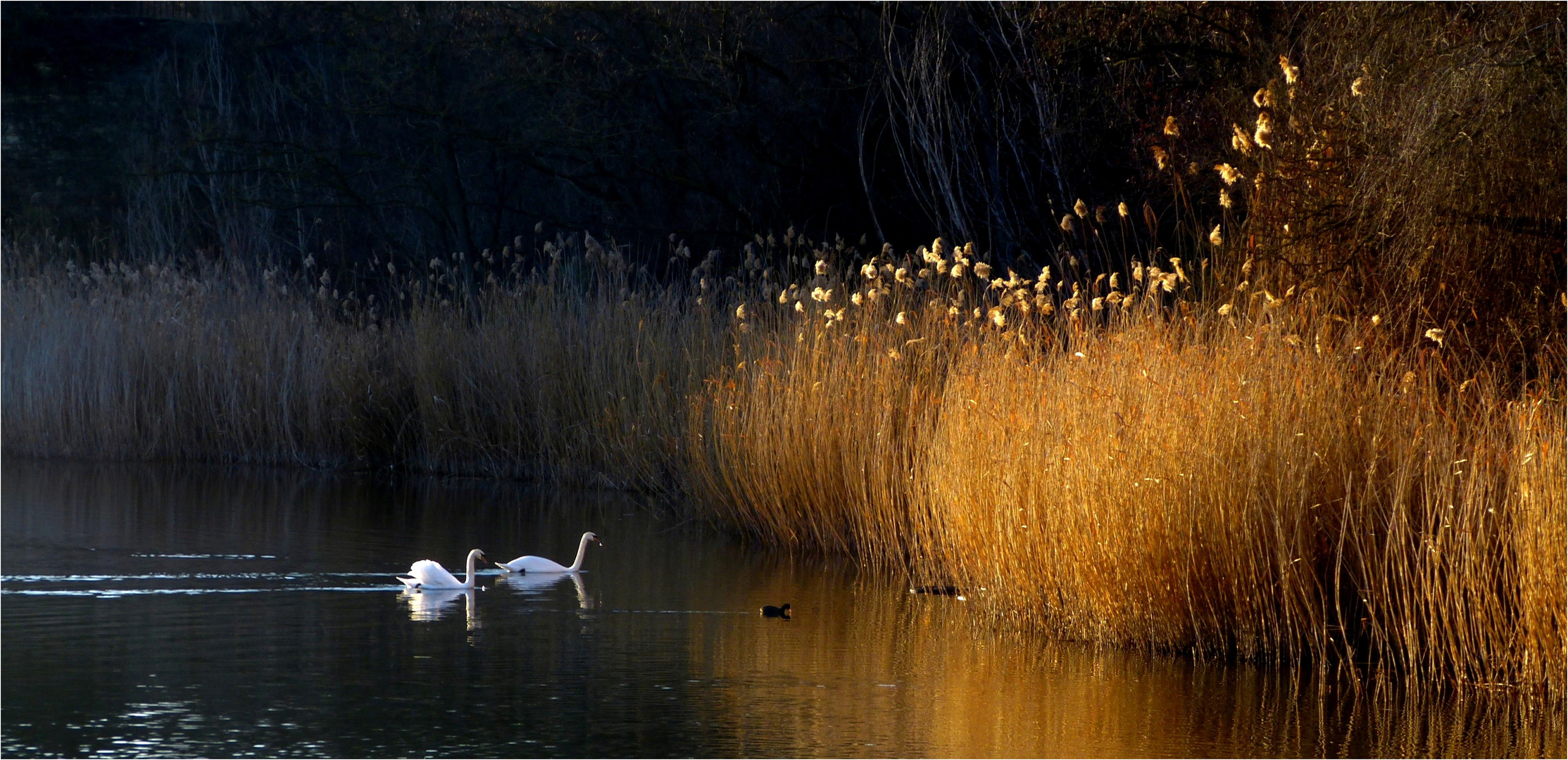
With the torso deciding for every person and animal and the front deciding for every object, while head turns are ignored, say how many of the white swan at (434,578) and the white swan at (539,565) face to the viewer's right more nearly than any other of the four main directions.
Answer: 2

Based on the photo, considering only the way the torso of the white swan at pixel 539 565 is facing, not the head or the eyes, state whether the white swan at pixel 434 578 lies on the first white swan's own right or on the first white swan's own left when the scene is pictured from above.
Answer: on the first white swan's own right

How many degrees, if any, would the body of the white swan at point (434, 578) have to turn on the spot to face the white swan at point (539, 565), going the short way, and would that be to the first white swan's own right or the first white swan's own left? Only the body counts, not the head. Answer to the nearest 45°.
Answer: approximately 45° to the first white swan's own left

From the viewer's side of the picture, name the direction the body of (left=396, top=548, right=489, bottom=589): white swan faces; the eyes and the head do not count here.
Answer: to the viewer's right

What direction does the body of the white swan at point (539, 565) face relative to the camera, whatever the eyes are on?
to the viewer's right
